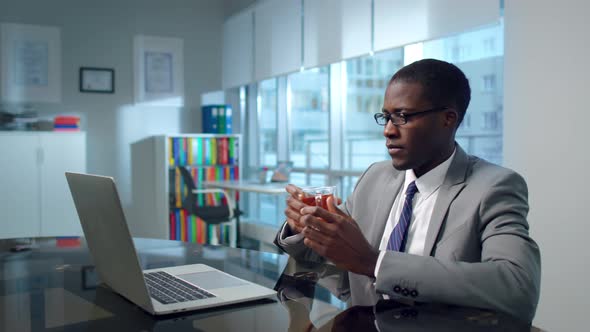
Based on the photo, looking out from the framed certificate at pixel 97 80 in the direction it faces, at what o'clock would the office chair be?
The office chair is roughly at 11 o'clock from the framed certificate.

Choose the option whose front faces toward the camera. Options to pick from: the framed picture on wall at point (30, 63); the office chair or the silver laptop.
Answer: the framed picture on wall

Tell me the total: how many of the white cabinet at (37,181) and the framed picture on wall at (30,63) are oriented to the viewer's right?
0

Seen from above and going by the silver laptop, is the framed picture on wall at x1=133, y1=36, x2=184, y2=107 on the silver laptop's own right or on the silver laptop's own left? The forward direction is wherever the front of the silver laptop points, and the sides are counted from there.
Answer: on the silver laptop's own left

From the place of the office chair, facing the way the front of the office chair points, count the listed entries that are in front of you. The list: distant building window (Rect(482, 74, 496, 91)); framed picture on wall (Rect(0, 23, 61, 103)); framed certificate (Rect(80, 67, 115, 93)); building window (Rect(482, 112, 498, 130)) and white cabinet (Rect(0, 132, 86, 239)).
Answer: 2

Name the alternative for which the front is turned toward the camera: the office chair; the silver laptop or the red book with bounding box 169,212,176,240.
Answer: the red book

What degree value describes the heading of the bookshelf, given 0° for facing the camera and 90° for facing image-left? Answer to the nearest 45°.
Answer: approximately 315°

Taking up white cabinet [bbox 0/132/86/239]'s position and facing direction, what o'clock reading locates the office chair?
The office chair is roughly at 10 o'clock from the white cabinet.

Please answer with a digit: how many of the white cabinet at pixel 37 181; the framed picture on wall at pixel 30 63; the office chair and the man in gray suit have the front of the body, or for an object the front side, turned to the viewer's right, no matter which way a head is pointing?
1

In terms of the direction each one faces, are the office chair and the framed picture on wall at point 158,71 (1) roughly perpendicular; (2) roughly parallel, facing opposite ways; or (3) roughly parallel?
roughly perpendicular
